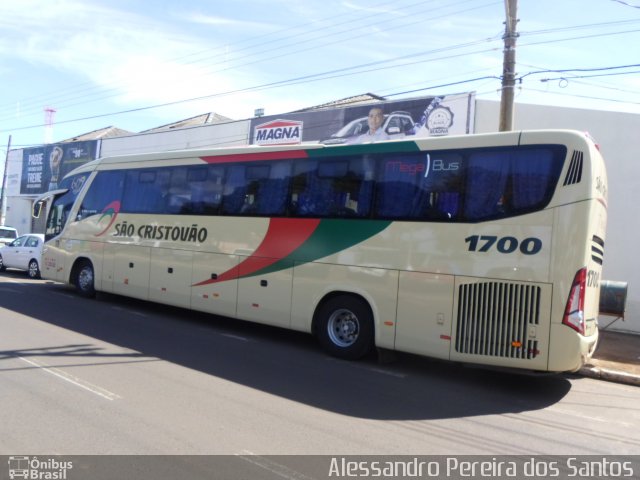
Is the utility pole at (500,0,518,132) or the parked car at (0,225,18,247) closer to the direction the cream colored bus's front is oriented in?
the parked car

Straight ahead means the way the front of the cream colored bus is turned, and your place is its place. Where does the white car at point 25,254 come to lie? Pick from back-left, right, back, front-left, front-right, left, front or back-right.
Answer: front

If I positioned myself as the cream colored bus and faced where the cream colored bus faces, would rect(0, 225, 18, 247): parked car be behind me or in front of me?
in front

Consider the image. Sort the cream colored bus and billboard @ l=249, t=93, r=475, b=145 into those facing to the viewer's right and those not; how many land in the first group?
0

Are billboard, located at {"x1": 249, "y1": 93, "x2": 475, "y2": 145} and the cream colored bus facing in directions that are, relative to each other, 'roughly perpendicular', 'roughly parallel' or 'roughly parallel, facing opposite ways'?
roughly perpendicular

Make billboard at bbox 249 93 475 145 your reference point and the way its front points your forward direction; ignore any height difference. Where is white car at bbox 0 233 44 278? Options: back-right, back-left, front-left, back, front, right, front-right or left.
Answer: front-right

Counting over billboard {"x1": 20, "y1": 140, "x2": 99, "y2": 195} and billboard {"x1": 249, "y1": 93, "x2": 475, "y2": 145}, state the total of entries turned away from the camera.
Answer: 0

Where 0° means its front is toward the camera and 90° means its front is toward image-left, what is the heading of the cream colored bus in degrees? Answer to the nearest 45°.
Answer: approximately 135°

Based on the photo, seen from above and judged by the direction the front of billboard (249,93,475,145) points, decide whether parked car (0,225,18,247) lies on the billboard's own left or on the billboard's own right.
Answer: on the billboard's own right

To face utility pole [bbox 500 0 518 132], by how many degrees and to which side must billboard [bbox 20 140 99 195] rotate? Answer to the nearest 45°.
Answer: approximately 45° to its left

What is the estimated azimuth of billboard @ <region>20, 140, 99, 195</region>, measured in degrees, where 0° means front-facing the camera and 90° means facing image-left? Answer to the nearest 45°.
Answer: approximately 45°

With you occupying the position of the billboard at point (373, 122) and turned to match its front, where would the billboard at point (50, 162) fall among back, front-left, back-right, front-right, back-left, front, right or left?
right

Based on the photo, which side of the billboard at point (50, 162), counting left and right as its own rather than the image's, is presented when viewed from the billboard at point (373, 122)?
left

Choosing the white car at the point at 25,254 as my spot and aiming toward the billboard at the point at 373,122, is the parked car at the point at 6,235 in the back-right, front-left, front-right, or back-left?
back-left

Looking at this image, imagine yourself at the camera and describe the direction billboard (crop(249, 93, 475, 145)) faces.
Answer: facing the viewer and to the left of the viewer
